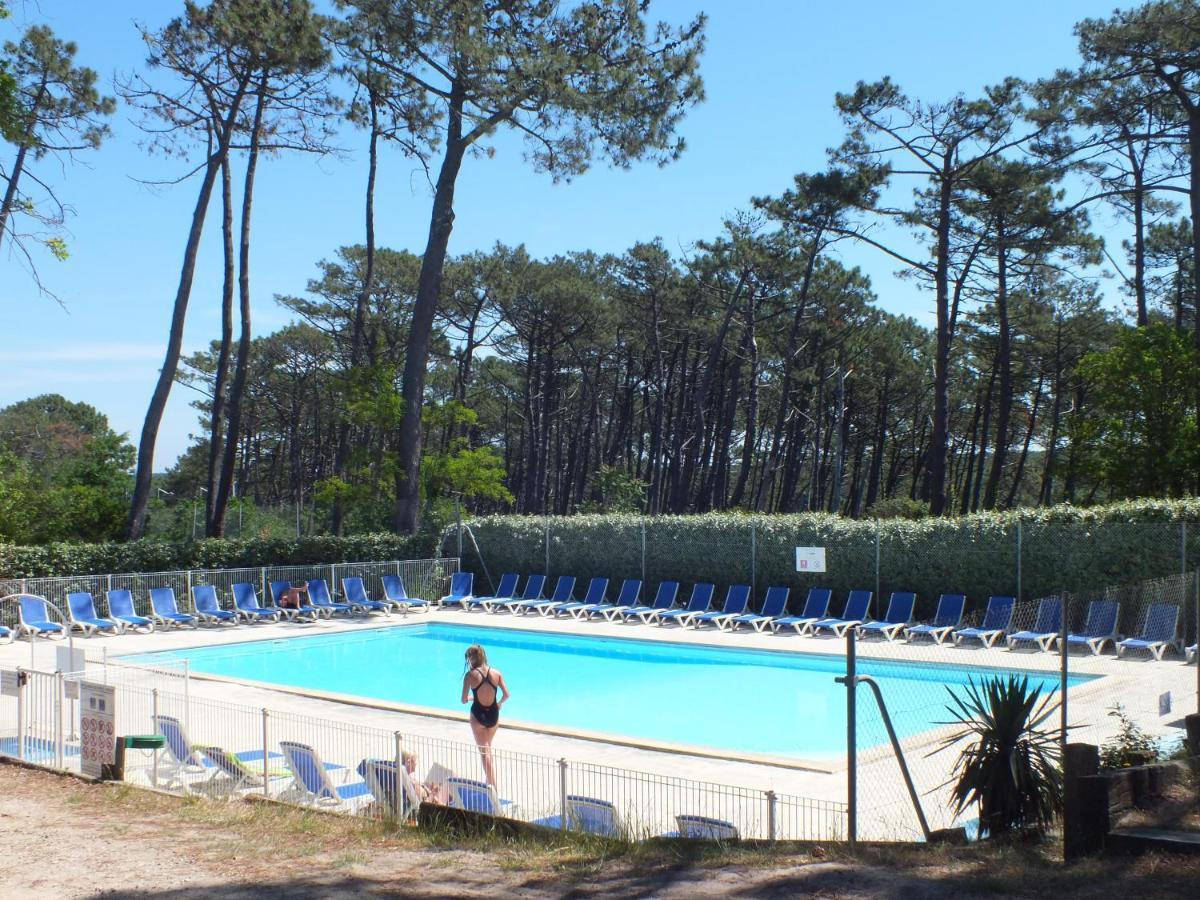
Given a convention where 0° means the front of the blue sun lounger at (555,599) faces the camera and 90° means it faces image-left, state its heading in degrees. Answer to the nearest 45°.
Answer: approximately 45°

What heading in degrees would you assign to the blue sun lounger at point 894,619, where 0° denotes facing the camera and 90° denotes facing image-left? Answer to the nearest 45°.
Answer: approximately 45°

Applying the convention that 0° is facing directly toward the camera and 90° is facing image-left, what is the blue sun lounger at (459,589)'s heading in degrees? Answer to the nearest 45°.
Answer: approximately 45°

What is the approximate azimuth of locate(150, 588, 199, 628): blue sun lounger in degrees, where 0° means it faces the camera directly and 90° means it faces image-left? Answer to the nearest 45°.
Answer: approximately 315°

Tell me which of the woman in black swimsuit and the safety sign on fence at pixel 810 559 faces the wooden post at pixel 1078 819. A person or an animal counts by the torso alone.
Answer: the safety sign on fence

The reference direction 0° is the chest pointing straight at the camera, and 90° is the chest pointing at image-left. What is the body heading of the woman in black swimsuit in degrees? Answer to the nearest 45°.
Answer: approximately 180°

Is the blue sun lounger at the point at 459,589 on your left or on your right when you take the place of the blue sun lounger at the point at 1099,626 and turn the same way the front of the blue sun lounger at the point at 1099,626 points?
on your right

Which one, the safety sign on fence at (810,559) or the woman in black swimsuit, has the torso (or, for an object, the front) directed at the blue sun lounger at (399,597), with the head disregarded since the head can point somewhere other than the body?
the woman in black swimsuit

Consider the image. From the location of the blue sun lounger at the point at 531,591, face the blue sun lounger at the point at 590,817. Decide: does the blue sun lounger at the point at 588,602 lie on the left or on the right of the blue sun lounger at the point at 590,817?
left

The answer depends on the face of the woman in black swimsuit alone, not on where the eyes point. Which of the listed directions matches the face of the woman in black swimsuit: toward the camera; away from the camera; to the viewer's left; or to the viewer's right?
away from the camera
